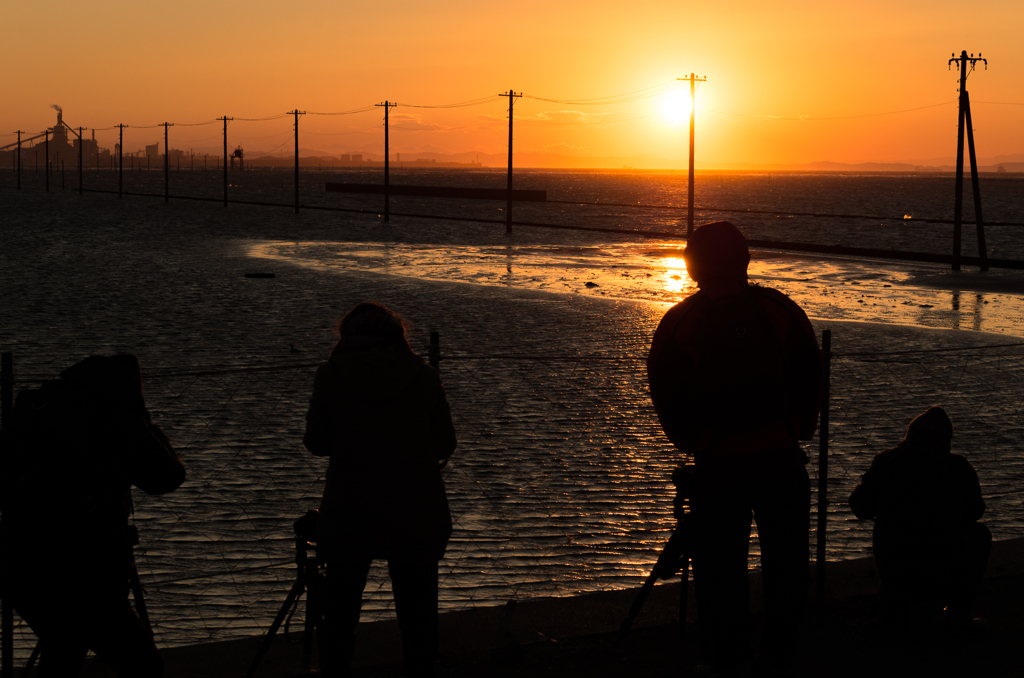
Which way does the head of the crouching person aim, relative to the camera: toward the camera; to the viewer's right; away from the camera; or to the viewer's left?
away from the camera

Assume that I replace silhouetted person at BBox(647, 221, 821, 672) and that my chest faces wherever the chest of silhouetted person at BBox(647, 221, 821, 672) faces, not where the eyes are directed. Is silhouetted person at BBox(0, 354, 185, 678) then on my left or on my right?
on my left

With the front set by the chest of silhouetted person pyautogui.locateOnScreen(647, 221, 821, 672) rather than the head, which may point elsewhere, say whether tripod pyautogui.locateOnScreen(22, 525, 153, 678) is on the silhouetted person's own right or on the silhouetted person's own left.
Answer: on the silhouetted person's own left

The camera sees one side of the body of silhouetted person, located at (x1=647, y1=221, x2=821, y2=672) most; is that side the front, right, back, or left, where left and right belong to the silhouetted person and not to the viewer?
back

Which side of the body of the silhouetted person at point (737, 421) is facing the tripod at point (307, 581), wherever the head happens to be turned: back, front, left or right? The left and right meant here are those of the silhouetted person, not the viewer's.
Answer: left

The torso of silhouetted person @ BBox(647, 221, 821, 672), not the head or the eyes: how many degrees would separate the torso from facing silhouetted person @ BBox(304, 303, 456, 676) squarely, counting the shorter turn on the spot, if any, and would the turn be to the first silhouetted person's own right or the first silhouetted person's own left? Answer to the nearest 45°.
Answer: approximately 135° to the first silhouetted person's own left

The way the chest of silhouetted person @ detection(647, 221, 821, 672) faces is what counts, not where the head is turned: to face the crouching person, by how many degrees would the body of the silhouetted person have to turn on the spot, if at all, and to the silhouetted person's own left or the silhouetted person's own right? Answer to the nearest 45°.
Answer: approximately 45° to the silhouetted person's own right

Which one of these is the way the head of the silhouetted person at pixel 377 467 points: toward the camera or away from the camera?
away from the camera
